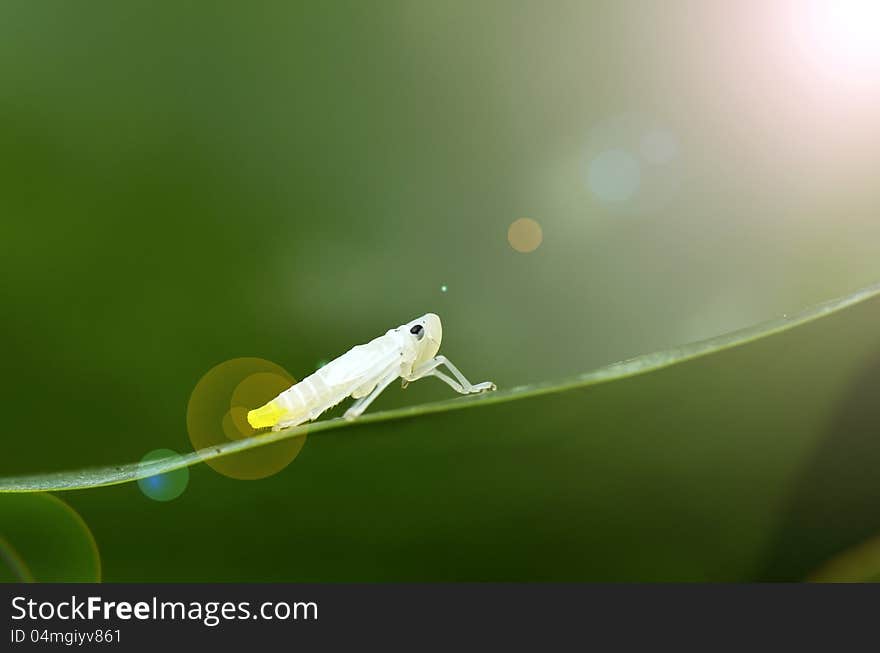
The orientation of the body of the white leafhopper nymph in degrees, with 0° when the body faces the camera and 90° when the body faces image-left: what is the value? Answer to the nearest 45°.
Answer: approximately 270°
